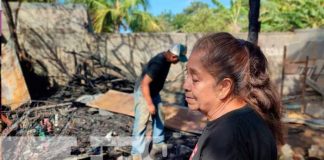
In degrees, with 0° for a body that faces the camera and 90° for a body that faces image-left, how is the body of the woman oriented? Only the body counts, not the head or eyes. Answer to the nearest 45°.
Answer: approximately 90°

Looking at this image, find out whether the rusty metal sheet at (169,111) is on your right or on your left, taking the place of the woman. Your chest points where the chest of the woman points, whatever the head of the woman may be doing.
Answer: on your right

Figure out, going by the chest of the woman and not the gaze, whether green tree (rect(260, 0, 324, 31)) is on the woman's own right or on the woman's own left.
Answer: on the woman's own right

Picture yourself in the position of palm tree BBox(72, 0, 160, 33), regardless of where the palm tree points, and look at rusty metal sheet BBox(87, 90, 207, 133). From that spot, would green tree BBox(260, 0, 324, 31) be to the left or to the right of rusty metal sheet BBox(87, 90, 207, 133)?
left

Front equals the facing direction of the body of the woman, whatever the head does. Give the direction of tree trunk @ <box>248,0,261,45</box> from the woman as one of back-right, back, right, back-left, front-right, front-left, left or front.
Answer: right
